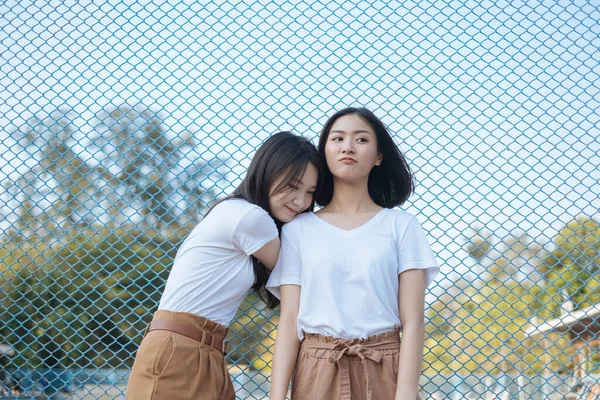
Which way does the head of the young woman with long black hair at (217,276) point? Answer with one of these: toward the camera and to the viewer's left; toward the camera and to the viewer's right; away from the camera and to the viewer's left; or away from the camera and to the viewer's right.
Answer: toward the camera and to the viewer's right

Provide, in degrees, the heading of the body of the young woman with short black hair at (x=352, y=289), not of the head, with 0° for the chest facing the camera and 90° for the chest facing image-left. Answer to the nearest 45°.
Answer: approximately 0°
